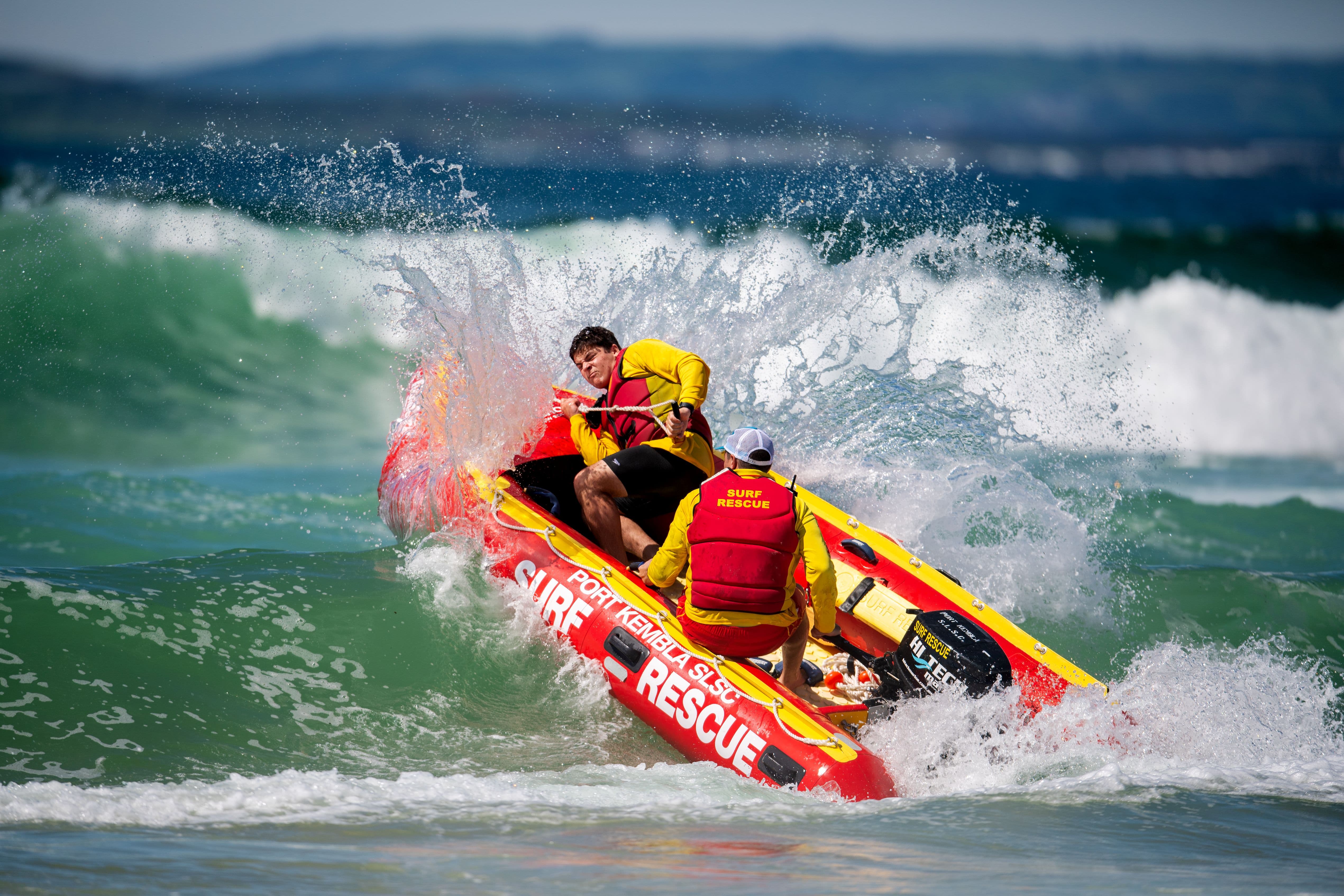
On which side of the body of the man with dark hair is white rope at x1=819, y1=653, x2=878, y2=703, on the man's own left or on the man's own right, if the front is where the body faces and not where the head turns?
on the man's own left

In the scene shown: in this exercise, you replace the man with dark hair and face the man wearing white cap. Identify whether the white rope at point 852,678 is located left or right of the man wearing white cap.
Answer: left

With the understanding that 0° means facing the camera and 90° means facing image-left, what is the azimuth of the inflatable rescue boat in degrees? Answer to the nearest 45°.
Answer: approximately 135°

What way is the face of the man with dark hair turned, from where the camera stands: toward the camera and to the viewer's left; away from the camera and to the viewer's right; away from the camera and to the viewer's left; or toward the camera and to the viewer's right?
toward the camera and to the viewer's left

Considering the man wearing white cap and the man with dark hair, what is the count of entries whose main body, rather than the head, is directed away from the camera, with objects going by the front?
1

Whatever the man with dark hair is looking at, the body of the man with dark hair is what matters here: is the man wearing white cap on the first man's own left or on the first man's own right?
on the first man's own left

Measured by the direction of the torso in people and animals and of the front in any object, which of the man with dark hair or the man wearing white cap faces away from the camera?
the man wearing white cap

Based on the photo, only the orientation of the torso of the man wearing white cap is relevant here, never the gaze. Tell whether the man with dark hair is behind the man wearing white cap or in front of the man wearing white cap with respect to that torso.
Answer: in front

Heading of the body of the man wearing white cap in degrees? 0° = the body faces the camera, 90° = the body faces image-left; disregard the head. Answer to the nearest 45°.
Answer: approximately 180°
